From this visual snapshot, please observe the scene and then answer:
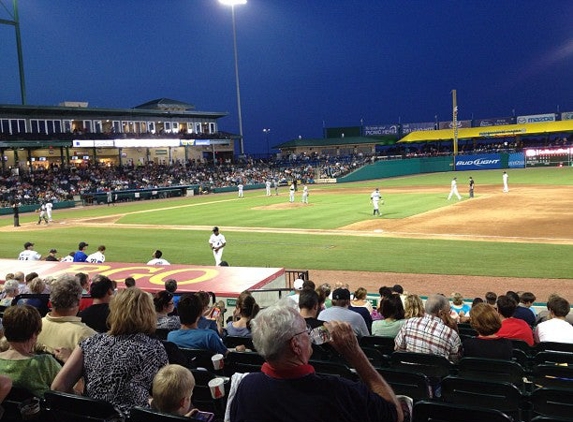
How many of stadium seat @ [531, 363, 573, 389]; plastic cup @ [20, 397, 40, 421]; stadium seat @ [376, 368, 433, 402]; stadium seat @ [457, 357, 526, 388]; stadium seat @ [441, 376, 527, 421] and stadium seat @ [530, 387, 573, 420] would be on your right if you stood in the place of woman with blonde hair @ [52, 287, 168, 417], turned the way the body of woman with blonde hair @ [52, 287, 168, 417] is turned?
5

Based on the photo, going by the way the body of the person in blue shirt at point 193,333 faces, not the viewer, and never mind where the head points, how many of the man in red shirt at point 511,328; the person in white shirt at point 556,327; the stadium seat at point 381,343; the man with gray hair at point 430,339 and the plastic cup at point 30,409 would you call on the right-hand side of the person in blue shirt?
4

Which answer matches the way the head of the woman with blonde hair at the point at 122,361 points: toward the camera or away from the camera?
away from the camera

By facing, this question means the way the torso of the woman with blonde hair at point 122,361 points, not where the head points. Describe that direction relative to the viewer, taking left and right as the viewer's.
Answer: facing away from the viewer

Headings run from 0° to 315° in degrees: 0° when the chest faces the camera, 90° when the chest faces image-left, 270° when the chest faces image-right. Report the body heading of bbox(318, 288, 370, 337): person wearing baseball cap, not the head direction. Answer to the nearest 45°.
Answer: approximately 180°

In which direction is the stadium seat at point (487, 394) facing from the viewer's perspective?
away from the camera

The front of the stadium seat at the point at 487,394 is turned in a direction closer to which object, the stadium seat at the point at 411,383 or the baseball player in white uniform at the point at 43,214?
the baseball player in white uniform

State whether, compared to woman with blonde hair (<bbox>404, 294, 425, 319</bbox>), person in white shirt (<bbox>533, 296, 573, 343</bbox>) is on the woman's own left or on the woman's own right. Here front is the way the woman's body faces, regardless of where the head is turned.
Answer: on the woman's own right

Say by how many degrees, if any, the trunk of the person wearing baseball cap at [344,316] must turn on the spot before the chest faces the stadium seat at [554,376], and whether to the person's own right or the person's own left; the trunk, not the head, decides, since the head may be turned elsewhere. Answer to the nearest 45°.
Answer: approximately 135° to the person's own right

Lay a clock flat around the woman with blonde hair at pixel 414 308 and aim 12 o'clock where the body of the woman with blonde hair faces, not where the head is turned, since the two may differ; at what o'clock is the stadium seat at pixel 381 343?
The stadium seat is roughly at 7 o'clock from the woman with blonde hair.

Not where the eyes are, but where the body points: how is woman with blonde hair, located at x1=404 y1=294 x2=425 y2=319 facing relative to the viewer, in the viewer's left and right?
facing away from the viewer

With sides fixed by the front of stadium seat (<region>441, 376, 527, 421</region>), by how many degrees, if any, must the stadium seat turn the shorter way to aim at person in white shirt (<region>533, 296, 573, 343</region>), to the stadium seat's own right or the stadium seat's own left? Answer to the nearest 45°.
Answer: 0° — it already faces them

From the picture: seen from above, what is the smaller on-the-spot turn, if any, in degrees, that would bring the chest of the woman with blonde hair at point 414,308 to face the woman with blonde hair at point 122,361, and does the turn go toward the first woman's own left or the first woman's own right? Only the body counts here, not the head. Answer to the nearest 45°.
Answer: approximately 135° to the first woman's own left

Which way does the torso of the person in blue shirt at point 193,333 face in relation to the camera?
away from the camera
